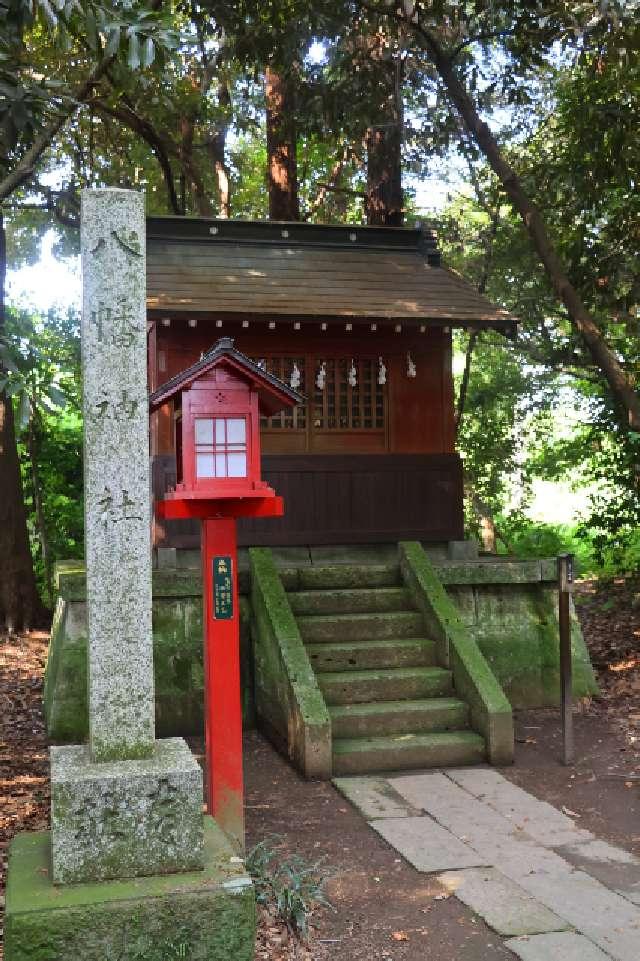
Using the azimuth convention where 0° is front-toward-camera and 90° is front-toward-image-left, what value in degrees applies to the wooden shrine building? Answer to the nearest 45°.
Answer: approximately 0°

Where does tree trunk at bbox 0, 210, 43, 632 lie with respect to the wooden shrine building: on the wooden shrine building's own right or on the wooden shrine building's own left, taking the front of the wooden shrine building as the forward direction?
on the wooden shrine building's own right

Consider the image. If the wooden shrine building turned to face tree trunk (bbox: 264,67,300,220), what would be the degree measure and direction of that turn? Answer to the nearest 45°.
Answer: approximately 180°

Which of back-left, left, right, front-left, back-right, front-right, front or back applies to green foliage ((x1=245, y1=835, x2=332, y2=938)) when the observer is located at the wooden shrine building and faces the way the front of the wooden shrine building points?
front

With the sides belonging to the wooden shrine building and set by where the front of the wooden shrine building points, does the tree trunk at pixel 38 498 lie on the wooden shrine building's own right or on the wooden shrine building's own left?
on the wooden shrine building's own right

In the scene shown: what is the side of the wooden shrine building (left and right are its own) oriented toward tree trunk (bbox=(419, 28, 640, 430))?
left

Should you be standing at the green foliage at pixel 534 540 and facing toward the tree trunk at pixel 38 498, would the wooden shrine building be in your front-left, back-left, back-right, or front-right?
front-left

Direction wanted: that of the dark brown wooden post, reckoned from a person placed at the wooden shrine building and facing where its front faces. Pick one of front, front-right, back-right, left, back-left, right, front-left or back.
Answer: front-left

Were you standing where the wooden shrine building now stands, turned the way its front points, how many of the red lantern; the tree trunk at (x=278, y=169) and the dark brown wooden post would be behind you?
1

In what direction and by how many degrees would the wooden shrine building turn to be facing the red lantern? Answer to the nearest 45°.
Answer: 0° — it already faces it
